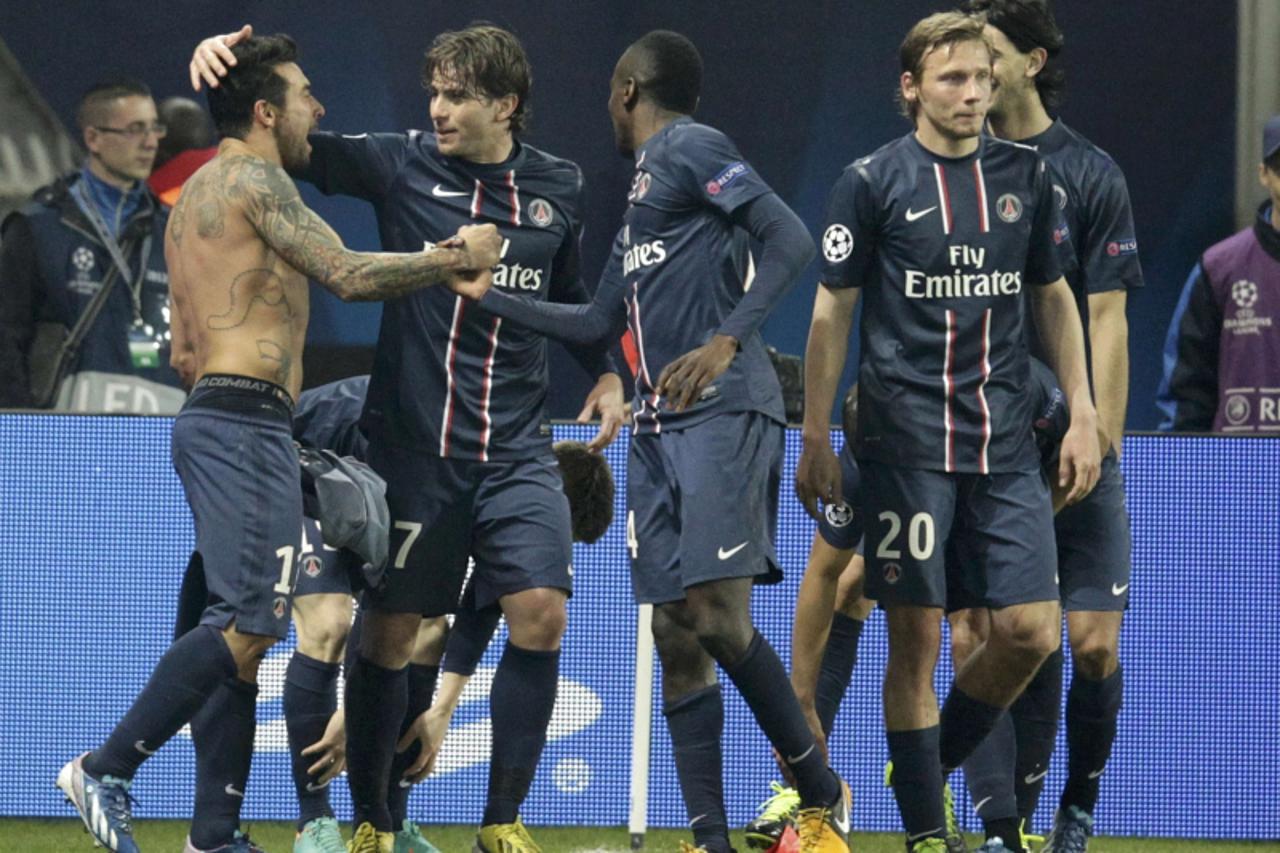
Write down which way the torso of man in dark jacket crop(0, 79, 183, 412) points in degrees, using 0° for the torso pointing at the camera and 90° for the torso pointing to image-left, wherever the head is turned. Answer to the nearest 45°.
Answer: approximately 315°

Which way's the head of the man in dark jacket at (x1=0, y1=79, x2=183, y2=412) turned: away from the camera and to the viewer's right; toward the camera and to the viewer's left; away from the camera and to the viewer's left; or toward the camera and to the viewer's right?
toward the camera and to the viewer's right
